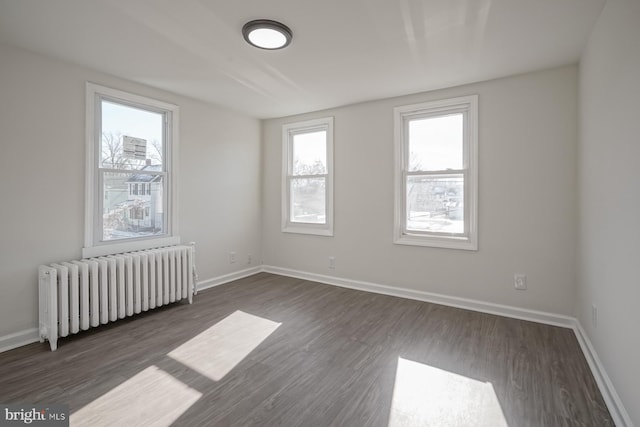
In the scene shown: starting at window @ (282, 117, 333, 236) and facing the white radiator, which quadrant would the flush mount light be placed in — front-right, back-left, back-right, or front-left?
front-left

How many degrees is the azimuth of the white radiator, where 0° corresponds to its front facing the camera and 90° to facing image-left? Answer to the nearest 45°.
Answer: approximately 315°

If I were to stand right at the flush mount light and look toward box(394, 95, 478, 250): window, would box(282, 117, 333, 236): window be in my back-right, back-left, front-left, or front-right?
front-left

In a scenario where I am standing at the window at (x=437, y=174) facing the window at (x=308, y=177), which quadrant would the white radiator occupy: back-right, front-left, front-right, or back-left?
front-left

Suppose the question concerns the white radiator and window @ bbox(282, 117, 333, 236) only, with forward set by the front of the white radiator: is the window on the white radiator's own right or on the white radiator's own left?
on the white radiator's own left

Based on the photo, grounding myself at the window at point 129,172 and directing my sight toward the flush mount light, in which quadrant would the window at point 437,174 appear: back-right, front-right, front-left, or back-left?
front-left

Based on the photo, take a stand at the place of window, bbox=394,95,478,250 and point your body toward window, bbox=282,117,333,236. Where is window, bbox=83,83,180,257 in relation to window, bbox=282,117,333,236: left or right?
left

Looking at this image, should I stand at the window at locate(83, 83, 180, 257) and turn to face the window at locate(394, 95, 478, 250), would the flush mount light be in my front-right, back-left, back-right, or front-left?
front-right

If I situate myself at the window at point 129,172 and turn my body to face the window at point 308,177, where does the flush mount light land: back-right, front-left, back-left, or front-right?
front-right
